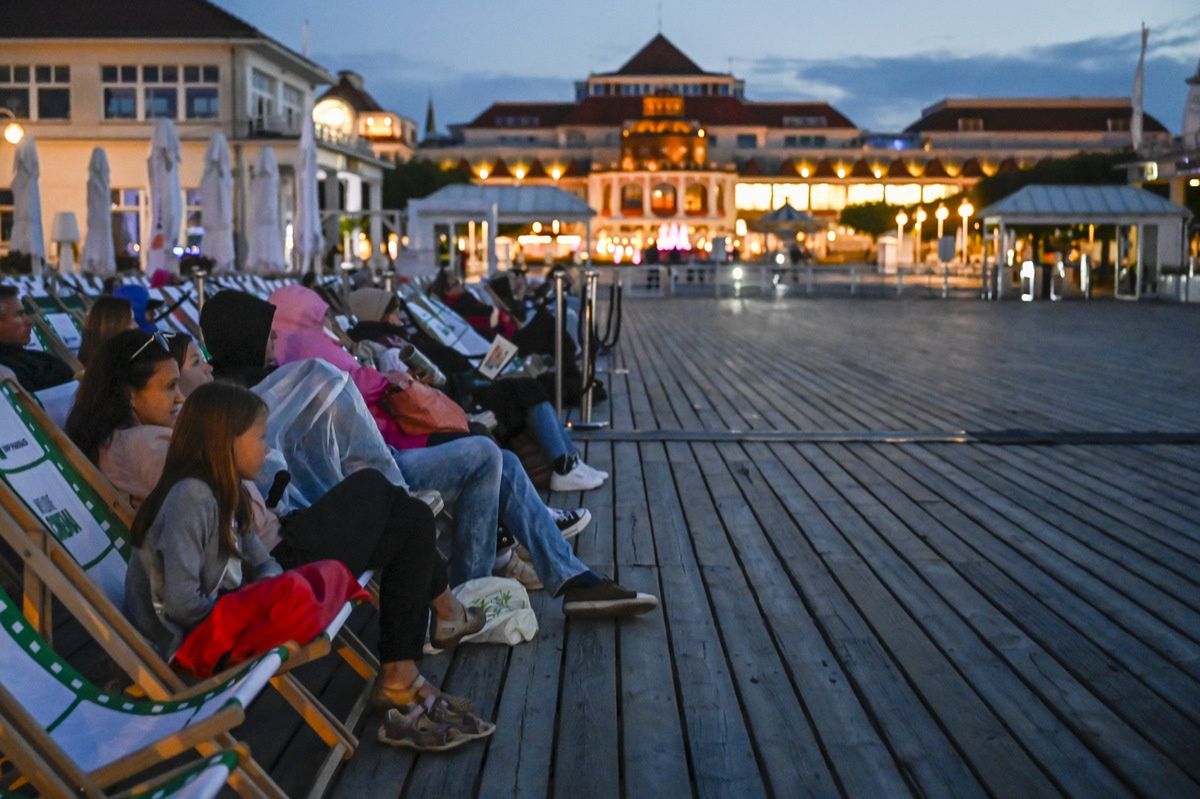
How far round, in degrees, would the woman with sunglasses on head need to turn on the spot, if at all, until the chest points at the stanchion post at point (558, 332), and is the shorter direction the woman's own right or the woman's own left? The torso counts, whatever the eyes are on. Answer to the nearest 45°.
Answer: approximately 90° to the woman's own left

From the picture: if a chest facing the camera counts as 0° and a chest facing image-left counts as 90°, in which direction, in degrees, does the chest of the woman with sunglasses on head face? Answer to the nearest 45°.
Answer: approximately 270°

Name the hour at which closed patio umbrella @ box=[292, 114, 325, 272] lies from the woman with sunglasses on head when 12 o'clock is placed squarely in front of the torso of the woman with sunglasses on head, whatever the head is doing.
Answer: The closed patio umbrella is roughly at 9 o'clock from the woman with sunglasses on head.

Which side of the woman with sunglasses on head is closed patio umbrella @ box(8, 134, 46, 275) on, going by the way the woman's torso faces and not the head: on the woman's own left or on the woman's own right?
on the woman's own left

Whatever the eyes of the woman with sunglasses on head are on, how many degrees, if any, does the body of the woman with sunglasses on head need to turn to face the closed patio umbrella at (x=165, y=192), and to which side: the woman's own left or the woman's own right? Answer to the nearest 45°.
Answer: approximately 90° to the woman's own left

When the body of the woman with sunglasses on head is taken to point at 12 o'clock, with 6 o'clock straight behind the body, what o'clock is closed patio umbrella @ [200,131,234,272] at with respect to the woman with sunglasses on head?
The closed patio umbrella is roughly at 9 o'clock from the woman with sunglasses on head.

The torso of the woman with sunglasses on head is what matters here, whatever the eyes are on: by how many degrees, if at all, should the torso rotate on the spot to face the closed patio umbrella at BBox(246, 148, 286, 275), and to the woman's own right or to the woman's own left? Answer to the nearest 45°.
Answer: approximately 90° to the woman's own left
